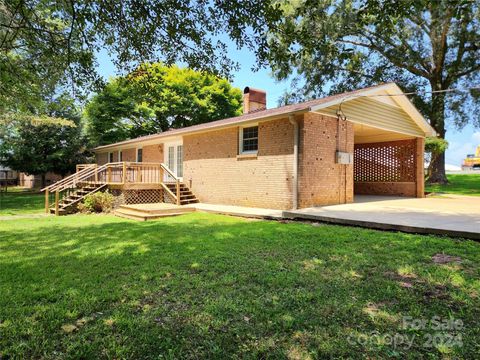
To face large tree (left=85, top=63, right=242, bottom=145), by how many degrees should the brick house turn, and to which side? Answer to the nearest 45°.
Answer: approximately 90° to its left

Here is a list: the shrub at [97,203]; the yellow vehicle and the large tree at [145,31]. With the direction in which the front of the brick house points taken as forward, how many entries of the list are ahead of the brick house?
1

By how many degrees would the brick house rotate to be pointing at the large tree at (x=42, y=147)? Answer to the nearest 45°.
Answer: approximately 90° to its left

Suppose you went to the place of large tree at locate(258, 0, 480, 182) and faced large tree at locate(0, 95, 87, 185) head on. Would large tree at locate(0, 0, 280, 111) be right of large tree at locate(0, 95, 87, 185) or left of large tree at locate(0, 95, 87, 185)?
left

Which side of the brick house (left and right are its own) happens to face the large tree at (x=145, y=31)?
back
